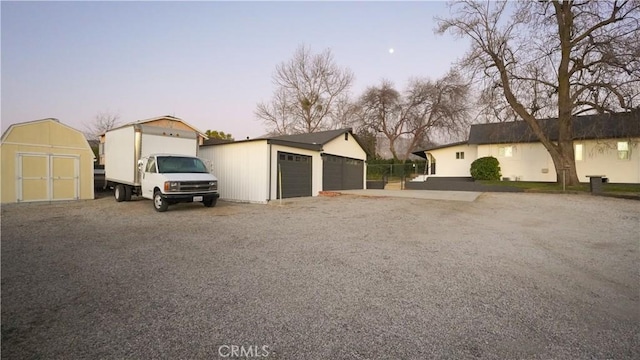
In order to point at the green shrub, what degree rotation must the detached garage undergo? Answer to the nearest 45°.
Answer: approximately 45° to its left

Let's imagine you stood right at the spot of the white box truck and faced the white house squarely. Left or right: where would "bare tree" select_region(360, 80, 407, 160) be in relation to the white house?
left

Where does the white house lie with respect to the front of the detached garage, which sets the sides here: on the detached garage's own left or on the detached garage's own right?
on the detached garage's own left

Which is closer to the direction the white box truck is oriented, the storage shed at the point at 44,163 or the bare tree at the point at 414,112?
the bare tree

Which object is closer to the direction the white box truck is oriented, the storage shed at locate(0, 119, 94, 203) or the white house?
the white house

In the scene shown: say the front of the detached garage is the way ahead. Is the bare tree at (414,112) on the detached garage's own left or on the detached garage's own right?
on the detached garage's own left

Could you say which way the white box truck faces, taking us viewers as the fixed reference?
facing the viewer and to the right of the viewer

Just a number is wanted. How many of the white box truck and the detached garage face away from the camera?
0

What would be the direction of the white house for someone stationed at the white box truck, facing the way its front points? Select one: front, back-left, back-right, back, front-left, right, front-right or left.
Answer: front-left

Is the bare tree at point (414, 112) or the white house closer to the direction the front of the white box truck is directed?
the white house

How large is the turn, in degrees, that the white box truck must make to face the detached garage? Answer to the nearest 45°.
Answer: approximately 45° to its left
